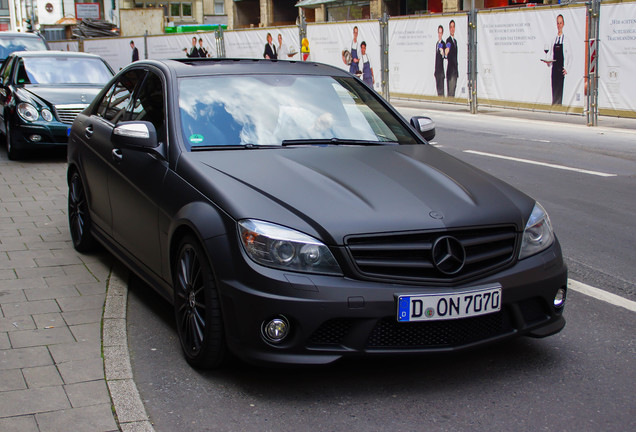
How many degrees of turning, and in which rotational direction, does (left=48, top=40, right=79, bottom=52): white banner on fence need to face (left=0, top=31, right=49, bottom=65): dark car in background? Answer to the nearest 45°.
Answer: approximately 45° to its left

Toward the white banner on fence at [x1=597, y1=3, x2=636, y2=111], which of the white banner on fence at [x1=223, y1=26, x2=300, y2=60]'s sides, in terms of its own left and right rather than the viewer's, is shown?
left

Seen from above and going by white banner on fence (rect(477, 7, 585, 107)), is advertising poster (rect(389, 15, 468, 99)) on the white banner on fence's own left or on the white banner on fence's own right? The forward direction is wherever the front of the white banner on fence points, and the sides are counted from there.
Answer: on the white banner on fence's own right

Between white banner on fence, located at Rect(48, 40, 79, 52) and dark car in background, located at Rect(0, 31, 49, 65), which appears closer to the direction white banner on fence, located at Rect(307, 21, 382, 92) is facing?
the dark car in background

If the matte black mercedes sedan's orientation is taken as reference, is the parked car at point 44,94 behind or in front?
behind

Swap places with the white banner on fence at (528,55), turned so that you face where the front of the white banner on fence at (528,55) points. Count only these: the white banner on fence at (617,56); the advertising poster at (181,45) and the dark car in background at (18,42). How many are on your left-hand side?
1

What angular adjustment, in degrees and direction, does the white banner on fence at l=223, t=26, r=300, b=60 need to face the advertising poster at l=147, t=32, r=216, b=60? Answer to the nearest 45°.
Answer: approximately 90° to its right

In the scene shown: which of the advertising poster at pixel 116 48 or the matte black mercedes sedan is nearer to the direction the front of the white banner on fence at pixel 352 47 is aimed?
the matte black mercedes sedan

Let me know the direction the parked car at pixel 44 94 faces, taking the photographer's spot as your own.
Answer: facing the viewer and to the right of the viewer

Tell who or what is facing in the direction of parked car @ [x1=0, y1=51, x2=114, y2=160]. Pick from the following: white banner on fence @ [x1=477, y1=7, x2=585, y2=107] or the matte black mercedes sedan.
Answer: the white banner on fence

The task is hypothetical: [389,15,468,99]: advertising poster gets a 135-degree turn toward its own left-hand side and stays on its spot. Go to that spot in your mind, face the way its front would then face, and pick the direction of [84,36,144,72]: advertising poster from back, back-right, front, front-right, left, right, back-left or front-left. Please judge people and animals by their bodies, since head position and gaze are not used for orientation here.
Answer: back-left

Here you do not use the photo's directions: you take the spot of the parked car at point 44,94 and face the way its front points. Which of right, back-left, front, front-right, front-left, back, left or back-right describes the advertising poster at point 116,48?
back-left

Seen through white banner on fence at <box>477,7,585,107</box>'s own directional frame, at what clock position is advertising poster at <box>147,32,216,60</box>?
The advertising poster is roughly at 3 o'clock from the white banner on fence.

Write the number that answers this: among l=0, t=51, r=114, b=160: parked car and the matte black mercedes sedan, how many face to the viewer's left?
0
